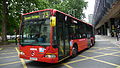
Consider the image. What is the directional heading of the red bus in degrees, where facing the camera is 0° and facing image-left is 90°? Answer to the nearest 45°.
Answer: approximately 45°
